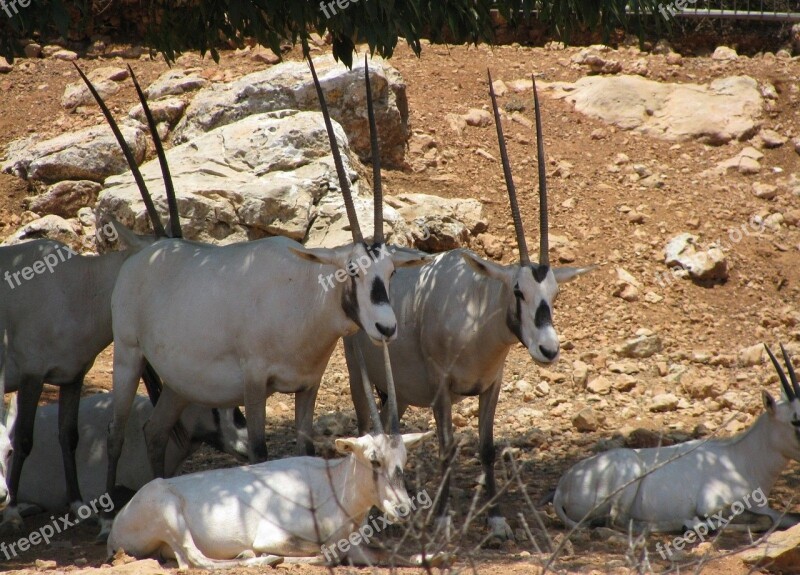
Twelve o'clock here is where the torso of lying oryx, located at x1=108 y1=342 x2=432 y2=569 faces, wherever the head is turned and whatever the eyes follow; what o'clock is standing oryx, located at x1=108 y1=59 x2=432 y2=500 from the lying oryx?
The standing oryx is roughly at 9 o'clock from the lying oryx.

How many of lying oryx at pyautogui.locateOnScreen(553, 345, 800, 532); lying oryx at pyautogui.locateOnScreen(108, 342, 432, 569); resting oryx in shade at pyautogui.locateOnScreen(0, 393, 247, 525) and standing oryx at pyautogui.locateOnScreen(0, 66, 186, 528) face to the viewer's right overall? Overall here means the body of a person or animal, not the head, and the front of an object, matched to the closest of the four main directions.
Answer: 4

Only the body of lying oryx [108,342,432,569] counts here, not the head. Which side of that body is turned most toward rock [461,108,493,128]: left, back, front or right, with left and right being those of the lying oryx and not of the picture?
left

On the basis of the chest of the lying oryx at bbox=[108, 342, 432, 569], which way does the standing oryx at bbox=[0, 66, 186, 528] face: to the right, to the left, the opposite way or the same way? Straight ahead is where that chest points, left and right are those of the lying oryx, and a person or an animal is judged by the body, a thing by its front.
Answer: the same way

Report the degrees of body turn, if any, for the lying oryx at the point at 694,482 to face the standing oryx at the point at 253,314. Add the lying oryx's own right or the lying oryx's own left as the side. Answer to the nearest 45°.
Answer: approximately 180°

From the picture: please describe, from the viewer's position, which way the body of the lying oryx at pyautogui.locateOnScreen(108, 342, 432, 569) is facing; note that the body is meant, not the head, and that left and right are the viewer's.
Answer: facing to the right of the viewer

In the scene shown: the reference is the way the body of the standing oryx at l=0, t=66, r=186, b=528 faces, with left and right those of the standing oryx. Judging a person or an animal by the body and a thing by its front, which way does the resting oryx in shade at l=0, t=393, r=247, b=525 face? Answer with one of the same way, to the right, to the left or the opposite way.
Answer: the same way

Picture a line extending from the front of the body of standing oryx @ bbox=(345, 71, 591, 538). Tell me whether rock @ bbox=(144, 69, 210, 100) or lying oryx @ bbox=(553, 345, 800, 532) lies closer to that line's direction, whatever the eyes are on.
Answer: the lying oryx

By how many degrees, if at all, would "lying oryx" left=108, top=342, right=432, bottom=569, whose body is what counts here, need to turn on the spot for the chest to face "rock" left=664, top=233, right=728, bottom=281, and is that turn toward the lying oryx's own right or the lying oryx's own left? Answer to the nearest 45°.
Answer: approximately 45° to the lying oryx's own left

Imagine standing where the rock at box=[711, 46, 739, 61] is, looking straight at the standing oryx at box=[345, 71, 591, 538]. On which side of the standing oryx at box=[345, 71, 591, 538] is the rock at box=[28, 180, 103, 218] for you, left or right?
right

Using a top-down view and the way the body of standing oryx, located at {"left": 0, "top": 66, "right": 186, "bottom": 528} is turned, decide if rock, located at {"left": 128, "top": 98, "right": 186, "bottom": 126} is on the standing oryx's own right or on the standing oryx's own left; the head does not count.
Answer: on the standing oryx's own left

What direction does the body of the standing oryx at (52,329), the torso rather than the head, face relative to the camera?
to the viewer's right

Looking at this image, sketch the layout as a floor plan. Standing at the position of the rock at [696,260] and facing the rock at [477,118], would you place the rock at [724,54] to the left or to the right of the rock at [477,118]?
right

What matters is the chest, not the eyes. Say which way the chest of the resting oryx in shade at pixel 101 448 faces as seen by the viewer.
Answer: to the viewer's right

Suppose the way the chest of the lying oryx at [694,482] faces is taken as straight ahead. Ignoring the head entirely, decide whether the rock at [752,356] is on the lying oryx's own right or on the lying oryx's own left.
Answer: on the lying oryx's own left

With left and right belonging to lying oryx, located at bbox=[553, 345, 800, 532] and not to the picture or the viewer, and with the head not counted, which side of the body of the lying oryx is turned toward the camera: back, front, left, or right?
right

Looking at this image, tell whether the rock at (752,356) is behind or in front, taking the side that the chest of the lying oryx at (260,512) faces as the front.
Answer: in front

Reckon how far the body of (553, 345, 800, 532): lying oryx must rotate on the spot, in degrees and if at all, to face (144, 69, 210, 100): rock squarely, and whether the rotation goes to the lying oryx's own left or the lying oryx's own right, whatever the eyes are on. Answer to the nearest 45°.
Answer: approximately 135° to the lying oryx's own left

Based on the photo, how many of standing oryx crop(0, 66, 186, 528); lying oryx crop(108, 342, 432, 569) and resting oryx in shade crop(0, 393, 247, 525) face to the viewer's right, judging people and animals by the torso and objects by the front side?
3

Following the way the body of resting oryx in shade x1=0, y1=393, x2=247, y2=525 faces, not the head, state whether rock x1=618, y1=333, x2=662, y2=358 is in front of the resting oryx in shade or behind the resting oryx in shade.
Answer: in front

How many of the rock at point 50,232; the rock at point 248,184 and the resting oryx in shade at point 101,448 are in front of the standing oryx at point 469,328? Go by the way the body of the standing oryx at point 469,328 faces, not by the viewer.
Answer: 0
